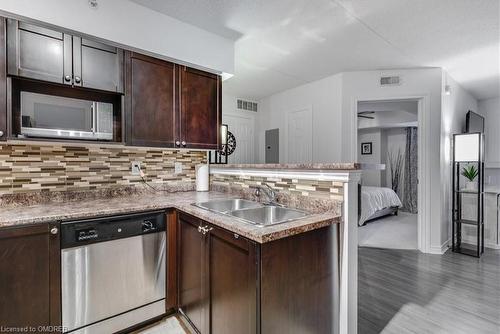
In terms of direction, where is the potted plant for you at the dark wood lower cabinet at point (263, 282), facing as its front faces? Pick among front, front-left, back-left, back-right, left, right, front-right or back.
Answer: back

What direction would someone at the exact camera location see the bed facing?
facing to the right of the viewer

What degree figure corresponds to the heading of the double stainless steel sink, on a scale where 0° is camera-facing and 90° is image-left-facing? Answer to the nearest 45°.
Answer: approximately 45°

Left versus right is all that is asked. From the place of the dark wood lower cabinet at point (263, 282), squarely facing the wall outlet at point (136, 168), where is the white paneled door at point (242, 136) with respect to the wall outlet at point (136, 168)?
right

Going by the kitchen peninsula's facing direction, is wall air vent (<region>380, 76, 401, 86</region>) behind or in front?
behind

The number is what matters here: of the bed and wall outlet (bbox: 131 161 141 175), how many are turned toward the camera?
1

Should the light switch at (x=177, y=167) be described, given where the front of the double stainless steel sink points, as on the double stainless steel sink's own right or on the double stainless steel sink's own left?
on the double stainless steel sink's own right

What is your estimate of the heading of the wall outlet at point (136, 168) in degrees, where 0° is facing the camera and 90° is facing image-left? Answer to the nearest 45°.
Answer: approximately 0°

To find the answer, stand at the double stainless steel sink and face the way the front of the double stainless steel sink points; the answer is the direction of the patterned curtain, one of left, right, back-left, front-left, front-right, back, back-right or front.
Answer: back

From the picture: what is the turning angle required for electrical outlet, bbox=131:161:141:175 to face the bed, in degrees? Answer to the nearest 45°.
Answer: approximately 90° to its left

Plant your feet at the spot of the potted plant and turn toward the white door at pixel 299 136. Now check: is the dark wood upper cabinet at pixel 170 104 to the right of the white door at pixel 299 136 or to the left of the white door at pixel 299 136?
left

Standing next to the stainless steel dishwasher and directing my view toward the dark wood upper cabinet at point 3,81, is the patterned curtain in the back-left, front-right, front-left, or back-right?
back-right

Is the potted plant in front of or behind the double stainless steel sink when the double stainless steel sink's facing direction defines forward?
behind

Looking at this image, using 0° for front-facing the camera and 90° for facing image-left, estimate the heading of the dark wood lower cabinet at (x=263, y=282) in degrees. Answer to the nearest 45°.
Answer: approximately 45°
